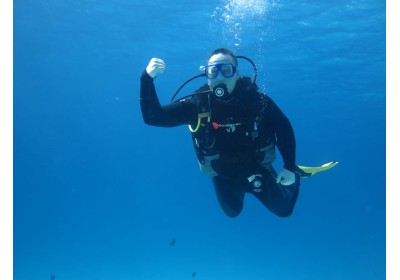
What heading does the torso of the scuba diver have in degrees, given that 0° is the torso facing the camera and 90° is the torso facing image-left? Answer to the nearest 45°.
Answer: approximately 0°
